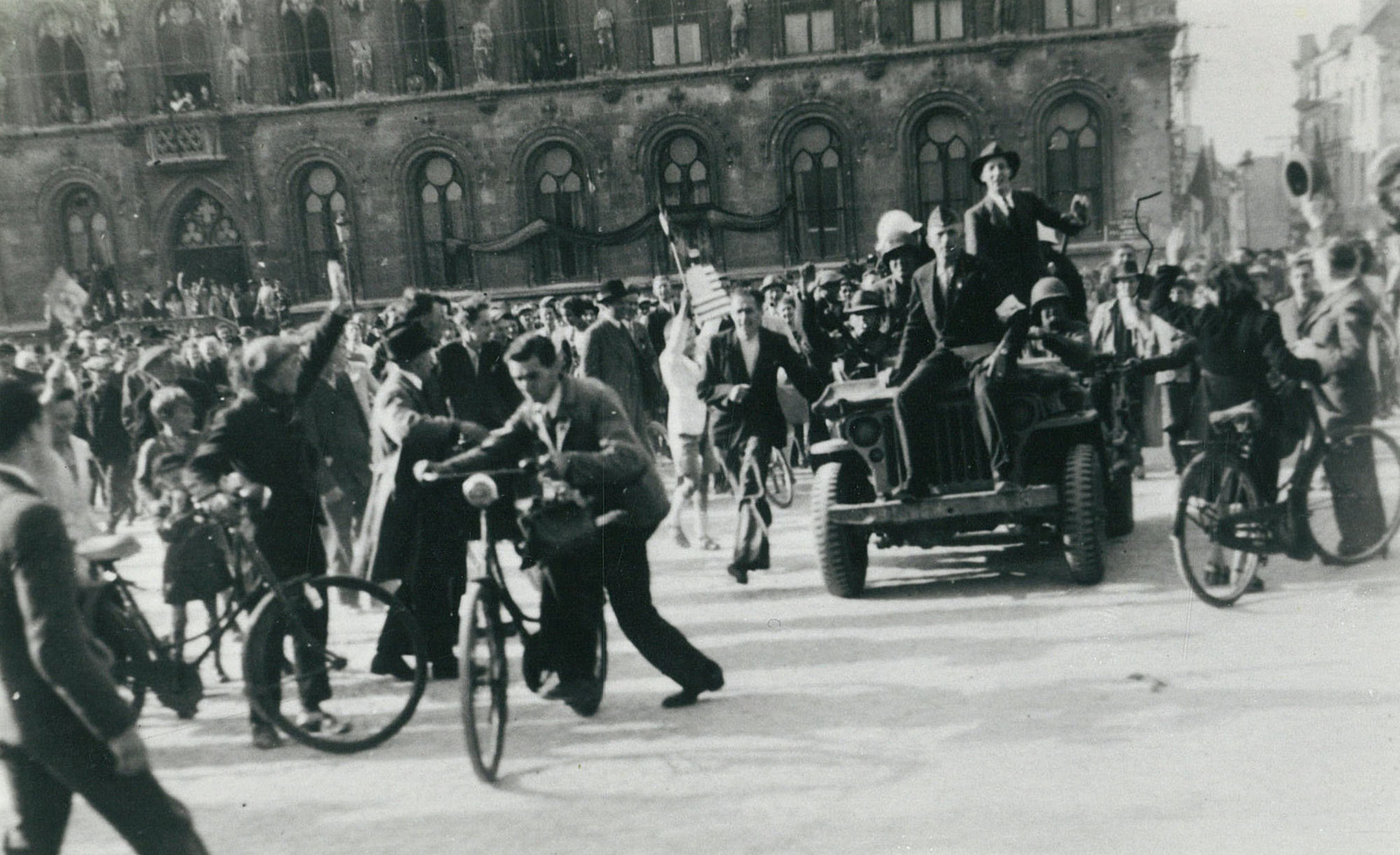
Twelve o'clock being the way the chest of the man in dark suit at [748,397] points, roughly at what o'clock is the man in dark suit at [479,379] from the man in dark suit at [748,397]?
the man in dark suit at [479,379] is roughly at 3 o'clock from the man in dark suit at [748,397].

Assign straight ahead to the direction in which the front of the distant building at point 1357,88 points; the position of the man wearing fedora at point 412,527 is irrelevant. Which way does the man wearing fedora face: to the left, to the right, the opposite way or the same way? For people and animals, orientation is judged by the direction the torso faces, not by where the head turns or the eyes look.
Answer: the opposite way

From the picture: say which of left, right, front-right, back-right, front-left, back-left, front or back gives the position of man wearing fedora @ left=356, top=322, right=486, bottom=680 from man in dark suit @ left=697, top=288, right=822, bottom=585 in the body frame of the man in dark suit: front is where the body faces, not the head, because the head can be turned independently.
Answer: front-right

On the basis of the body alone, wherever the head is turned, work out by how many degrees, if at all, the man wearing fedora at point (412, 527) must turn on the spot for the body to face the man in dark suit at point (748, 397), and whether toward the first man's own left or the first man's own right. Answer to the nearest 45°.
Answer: approximately 45° to the first man's own left

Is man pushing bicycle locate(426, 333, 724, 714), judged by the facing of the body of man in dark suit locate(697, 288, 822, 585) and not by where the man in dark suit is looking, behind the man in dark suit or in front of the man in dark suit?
in front

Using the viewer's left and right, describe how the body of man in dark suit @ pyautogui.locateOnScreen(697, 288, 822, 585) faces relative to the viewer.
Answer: facing the viewer

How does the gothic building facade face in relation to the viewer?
toward the camera

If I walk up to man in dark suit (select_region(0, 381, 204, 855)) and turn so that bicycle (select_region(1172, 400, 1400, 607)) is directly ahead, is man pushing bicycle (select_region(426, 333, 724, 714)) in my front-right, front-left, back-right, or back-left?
front-left

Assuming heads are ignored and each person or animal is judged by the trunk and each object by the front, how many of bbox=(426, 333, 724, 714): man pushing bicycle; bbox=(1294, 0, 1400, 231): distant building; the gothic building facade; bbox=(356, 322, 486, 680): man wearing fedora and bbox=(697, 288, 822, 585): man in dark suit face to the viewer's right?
1

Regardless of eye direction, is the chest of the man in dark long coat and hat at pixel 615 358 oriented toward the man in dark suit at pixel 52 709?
no

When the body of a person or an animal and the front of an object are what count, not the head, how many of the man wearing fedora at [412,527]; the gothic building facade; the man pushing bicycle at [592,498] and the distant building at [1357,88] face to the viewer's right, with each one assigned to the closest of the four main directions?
1

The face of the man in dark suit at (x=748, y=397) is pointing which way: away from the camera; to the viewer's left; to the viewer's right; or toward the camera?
toward the camera

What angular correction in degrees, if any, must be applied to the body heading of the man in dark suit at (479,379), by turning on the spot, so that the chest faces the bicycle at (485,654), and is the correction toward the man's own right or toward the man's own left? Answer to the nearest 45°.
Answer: approximately 45° to the man's own right

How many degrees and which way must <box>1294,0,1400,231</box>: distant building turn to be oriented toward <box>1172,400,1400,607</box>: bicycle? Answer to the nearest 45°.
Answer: approximately 45° to its left

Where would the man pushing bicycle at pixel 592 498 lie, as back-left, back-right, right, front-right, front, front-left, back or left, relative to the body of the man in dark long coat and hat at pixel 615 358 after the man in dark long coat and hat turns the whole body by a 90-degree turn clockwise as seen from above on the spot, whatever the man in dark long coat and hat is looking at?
front-left

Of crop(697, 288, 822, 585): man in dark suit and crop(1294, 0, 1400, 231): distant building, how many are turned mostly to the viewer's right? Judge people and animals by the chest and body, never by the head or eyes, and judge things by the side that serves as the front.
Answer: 0

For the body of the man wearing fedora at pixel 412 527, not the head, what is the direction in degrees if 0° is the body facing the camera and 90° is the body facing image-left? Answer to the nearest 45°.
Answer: approximately 270°
